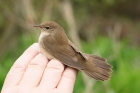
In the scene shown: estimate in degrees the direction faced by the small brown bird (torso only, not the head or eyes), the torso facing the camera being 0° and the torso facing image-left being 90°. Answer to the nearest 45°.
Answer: approximately 90°
